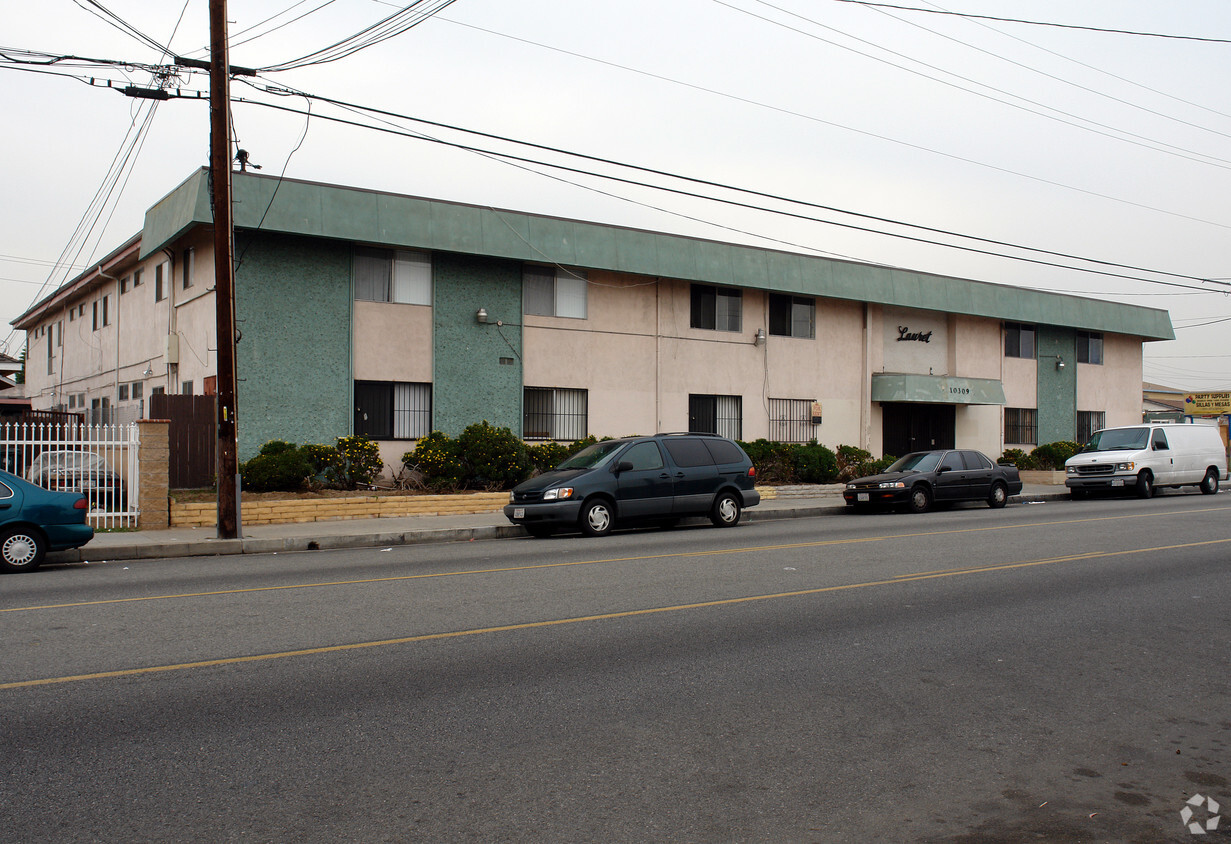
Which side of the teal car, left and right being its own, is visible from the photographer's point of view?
left

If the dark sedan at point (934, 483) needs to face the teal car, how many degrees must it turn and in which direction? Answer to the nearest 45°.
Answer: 0° — it already faces it

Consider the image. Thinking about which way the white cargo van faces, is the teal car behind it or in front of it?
in front

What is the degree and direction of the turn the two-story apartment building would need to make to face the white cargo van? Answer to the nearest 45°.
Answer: approximately 45° to its left

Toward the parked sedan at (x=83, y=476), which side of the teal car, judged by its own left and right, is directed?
right

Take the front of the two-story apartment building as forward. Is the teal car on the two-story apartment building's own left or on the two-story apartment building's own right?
on the two-story apartment building's own right

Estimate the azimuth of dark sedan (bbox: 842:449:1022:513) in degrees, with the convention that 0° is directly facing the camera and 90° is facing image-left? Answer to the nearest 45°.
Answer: approximately 45°

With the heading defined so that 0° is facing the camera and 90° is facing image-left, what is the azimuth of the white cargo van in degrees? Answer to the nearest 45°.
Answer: approximately 45°

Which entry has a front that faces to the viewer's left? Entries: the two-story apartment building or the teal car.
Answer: the teal car

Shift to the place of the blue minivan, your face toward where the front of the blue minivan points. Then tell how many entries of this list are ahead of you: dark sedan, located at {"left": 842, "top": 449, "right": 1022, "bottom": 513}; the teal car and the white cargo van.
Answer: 1

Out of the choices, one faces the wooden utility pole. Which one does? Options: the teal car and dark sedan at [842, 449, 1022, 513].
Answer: the dark sedan

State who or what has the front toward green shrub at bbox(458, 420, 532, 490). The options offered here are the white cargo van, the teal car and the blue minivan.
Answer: the white cargo van

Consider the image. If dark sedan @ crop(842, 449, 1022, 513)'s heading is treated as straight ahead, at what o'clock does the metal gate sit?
The metal gate is roughly at 12 o'clock from the dark sedan.

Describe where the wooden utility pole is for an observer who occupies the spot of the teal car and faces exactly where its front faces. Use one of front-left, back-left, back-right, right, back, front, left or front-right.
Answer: back-right

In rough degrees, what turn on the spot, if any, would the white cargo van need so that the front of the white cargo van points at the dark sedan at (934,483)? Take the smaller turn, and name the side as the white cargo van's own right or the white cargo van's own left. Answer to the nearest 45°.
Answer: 0° — it already faces it

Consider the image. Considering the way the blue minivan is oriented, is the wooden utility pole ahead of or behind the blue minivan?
ahead

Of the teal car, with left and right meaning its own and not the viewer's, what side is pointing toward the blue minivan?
back

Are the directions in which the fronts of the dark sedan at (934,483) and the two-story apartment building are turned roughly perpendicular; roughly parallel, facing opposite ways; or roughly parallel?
roughly perpendicular

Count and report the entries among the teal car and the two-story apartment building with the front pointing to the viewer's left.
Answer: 1

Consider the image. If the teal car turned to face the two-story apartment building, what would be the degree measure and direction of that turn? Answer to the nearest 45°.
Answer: approximately 135° to its right

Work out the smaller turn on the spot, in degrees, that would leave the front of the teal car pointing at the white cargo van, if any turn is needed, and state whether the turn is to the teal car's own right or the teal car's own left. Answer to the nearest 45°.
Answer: approximately 180°

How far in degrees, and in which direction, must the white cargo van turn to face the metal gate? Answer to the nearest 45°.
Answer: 0° — it already faces it
